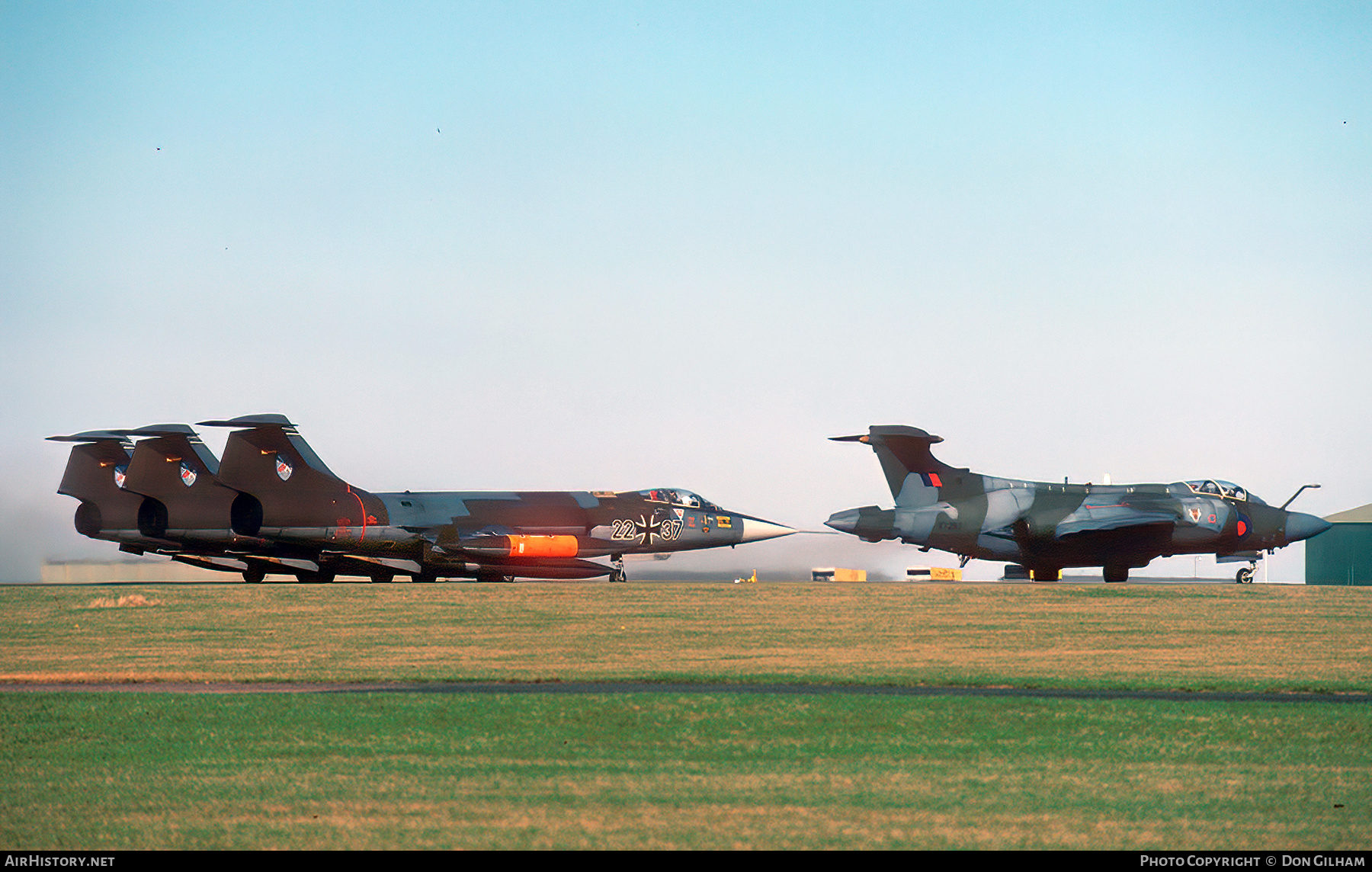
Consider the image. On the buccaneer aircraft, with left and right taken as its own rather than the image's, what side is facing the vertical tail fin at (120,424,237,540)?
back

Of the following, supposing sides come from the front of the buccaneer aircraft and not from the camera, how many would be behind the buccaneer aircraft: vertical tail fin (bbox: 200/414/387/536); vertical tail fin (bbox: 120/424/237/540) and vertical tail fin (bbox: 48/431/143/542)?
3

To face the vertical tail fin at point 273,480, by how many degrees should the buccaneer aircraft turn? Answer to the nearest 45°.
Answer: approximately 180°

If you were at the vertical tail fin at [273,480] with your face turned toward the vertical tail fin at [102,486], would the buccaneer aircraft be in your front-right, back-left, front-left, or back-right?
back-right

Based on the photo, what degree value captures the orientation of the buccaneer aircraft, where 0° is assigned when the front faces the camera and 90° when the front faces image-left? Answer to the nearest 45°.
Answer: approximately 270°

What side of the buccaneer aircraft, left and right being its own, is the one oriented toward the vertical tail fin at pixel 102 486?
back

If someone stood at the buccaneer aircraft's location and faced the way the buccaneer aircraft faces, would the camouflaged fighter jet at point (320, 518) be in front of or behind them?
behind
